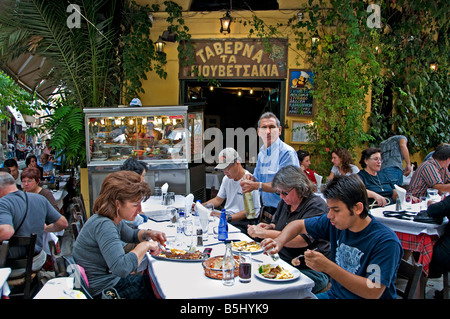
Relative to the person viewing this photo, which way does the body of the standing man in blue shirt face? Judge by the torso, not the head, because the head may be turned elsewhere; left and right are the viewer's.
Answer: facing the viewer and to the left of the viewer

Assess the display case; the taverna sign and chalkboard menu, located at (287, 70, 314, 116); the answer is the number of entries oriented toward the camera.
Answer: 3

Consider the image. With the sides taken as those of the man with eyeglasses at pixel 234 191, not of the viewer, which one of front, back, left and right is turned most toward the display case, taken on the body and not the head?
right

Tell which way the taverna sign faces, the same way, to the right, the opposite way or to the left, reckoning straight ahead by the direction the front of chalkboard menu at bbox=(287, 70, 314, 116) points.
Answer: the same way

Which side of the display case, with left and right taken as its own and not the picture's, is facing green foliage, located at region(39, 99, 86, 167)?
right

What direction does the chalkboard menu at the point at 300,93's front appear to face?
toward the camera

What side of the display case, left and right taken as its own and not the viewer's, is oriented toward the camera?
front

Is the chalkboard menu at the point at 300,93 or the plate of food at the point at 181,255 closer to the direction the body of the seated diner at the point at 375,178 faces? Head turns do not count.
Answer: the plate of food

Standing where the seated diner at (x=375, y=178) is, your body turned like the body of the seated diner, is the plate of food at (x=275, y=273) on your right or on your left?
on your right

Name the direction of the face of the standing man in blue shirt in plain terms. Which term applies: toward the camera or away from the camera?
toward the camera

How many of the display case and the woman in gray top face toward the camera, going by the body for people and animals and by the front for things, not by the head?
1

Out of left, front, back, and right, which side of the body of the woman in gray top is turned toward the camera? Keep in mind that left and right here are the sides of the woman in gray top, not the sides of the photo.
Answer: right

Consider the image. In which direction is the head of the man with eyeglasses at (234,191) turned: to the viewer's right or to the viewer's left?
to the viewer's left

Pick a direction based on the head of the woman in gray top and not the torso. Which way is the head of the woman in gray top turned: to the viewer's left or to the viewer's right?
to the viewer's right

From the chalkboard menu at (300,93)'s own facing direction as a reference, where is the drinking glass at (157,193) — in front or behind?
in front
